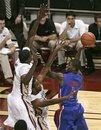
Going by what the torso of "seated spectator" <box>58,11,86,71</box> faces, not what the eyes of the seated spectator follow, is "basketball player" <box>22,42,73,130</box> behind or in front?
in front

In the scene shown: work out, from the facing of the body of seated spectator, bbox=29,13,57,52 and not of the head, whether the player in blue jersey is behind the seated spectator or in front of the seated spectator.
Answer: in front

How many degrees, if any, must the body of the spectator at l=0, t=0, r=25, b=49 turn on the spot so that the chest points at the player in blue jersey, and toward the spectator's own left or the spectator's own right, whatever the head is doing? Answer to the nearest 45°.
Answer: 0° — they already face them

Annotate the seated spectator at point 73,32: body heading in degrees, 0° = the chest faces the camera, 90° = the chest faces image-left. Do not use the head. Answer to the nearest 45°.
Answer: approximately 0°

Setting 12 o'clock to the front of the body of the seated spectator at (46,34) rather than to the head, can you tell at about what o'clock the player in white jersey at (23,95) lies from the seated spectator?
The player in white jersey is roughly at 12 o'clock from the seated spectator.

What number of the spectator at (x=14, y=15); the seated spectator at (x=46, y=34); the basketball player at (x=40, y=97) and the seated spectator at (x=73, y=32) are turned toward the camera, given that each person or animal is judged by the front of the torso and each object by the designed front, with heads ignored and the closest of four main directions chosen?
3

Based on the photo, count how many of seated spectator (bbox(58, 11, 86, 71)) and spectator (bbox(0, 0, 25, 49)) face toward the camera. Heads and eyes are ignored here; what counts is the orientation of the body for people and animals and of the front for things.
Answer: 2

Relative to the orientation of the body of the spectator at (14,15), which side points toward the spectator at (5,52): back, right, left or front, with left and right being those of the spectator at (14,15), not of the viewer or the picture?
front
